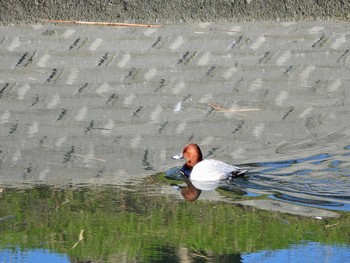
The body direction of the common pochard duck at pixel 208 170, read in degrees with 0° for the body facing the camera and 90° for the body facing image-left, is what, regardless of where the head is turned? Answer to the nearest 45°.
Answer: approximately 90°
